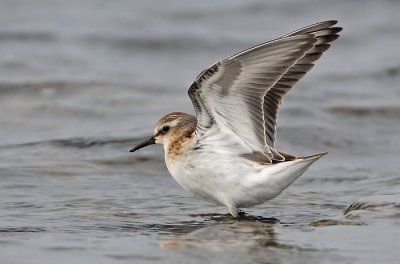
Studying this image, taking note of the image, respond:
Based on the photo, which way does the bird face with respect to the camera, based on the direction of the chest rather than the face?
to the viewer's left
